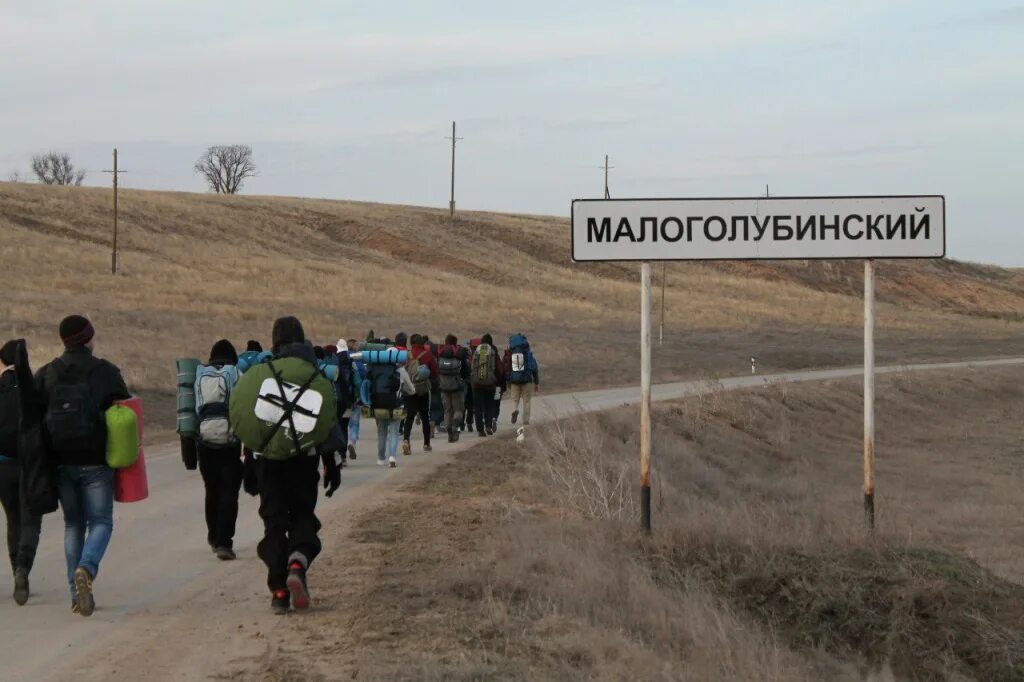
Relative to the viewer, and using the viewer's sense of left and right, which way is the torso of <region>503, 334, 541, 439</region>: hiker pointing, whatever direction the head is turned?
facing away from the viewer

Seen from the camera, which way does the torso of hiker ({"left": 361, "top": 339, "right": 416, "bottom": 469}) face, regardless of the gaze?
away from the camera

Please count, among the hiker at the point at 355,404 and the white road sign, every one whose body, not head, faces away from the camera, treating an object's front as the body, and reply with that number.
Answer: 1

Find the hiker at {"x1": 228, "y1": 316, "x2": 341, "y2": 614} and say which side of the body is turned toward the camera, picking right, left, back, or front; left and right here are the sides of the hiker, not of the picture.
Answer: back

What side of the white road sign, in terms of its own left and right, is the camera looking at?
front

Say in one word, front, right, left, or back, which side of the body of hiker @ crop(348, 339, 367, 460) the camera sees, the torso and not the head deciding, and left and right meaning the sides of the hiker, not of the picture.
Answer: back

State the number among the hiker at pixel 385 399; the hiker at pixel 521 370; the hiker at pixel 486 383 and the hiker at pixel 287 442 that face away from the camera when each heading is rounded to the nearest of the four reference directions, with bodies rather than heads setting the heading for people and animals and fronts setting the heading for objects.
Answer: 4

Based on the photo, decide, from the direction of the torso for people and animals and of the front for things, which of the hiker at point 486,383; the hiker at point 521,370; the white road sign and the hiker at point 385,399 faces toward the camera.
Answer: the white road sign

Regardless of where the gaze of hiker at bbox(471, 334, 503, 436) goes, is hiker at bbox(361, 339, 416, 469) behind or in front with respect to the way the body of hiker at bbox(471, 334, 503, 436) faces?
behind

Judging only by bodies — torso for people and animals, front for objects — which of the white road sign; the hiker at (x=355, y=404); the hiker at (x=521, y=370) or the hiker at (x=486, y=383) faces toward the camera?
the white road sign

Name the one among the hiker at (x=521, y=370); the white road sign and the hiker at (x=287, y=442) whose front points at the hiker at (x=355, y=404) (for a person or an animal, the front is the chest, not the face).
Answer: the hiker at (x=287, y=442)

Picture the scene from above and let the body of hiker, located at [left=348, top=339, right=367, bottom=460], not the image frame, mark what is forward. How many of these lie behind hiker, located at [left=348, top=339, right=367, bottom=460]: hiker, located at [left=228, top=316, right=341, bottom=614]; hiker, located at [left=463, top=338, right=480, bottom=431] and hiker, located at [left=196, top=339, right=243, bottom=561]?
2

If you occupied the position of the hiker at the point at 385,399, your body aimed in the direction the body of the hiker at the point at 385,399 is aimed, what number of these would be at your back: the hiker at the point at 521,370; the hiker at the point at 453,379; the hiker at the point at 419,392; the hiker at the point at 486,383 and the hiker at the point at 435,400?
0

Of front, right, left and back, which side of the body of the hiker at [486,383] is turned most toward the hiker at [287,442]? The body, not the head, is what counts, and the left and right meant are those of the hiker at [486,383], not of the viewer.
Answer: back

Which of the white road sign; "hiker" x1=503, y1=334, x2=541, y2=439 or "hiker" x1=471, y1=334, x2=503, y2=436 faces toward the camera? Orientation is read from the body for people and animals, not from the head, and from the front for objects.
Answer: the white road sign

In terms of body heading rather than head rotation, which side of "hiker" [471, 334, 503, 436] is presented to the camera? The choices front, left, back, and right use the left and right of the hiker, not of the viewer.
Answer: back

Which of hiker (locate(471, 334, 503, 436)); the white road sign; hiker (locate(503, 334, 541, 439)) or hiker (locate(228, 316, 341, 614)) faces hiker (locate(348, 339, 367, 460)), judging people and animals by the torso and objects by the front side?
hiker (locate(228, 316, 341, 614))
